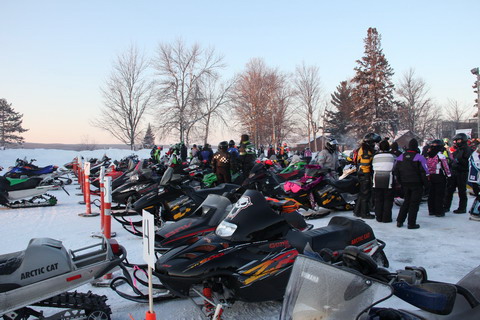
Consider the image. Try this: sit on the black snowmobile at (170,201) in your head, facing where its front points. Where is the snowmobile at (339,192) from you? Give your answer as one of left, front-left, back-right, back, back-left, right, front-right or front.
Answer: back-left

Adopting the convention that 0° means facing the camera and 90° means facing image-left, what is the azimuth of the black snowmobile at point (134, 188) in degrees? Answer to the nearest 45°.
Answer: approximately 45°

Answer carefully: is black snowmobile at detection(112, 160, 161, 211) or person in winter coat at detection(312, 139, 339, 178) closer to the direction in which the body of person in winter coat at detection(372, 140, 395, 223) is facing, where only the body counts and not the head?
the person in winter coat

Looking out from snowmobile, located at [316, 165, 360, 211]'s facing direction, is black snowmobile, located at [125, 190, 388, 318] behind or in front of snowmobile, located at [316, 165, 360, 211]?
in front

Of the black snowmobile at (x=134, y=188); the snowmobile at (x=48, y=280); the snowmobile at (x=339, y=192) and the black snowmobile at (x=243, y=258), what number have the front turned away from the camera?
0

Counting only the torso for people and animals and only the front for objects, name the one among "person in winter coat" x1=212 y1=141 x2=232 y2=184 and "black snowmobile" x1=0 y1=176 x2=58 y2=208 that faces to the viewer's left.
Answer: the black snowmobile

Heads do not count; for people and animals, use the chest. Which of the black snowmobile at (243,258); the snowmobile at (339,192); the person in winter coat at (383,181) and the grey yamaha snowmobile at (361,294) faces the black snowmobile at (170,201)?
the snowmobile

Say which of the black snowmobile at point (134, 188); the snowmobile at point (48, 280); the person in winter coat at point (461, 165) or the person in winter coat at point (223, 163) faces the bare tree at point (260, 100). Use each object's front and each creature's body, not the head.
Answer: the person in winter coat at point (223, 163)

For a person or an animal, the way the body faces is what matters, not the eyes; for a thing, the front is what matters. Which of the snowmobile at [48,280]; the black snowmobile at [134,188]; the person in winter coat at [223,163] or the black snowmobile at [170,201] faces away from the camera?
the person in winter coat

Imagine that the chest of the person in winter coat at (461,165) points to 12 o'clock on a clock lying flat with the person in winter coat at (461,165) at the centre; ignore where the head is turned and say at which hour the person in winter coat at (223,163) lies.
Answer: the person in winter coat at (223,163) is roughly at 1 o'clock from the person in winter coat at (461,165).

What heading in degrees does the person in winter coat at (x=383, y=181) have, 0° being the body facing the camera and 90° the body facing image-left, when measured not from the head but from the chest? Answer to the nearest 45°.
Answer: approximately 180°

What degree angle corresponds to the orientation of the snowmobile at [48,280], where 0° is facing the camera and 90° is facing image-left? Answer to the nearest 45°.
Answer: approximately 90°

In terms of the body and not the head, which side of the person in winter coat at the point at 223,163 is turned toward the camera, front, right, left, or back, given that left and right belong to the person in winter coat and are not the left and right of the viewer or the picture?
back

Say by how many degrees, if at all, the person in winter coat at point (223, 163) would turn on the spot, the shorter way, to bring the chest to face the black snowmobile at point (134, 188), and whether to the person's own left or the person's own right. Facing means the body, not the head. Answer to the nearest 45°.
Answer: approximately 135° to the person's own left

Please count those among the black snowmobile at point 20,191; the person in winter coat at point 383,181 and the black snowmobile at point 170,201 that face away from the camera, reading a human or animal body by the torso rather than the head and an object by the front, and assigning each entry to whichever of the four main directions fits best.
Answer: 1

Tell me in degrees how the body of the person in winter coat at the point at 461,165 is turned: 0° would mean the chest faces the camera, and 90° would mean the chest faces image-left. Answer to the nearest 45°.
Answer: approximately 45°
